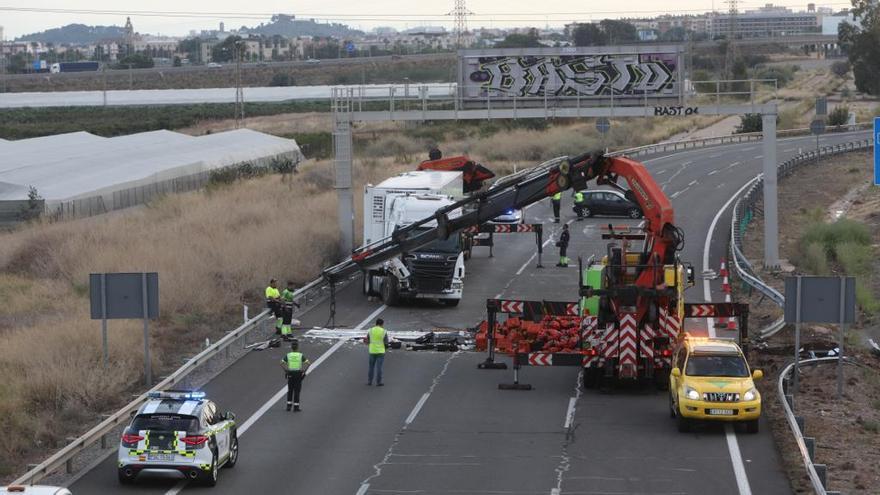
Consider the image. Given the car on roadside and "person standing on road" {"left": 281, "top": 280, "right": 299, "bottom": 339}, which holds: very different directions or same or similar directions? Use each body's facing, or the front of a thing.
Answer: very different directions

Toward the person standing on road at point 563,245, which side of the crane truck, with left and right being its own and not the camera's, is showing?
front

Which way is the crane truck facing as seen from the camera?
away from the camera

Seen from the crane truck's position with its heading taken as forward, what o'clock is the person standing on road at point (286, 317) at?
The person standing on road is roughly at 10 o'clock from the crane truck.
